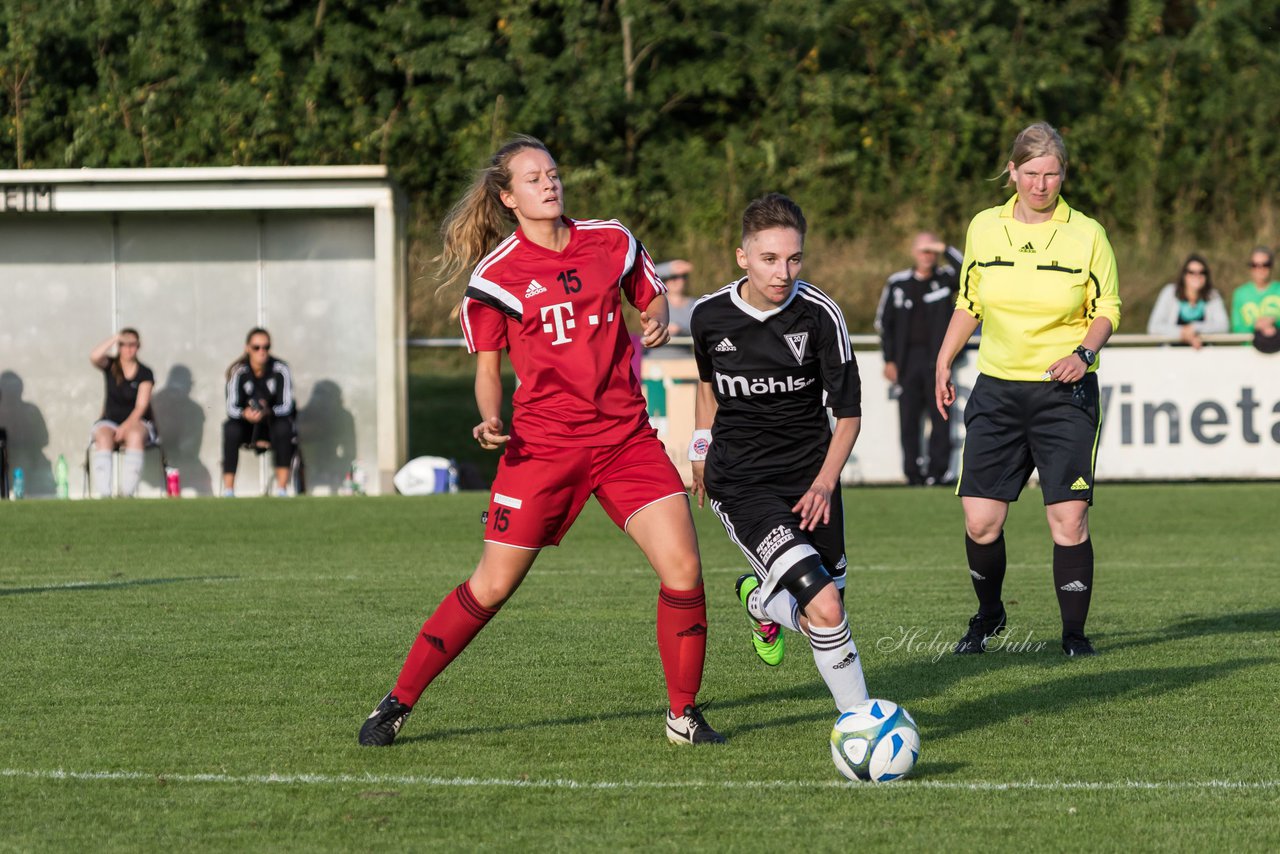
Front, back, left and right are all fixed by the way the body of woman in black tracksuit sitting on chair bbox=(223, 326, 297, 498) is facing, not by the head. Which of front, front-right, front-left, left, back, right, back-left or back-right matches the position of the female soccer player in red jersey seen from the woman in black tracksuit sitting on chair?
front

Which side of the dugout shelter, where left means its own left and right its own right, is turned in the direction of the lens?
front

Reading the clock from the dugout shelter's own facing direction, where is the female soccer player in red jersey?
The female soccer player in red jersey is roughly at 12 o'clock from the dugout shelter.

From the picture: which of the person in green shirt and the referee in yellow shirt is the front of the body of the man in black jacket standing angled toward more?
the referee in yellow shirt

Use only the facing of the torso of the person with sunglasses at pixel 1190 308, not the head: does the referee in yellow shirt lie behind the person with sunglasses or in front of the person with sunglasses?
in front

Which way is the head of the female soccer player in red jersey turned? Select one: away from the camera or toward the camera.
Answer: toward the camera

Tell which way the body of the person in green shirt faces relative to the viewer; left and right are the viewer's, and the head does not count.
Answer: facing the viewer

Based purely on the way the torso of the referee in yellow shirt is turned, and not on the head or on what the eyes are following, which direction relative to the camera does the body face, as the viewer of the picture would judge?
toward the camera

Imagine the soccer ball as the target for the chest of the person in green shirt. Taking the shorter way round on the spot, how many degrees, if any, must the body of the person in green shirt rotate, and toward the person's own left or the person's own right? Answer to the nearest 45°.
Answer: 0° — they already face it

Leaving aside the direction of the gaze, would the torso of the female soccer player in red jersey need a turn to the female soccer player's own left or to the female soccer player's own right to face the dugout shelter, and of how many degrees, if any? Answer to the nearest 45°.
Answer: approximately 180°

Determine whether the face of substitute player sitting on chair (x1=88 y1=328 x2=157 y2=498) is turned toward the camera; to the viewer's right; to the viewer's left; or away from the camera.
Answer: toward the camera

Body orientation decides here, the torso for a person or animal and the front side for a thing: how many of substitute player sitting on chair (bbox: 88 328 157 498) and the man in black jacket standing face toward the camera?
2

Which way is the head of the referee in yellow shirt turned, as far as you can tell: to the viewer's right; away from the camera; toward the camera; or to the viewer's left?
toward the camera

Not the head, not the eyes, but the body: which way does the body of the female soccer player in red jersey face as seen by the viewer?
toward the camera

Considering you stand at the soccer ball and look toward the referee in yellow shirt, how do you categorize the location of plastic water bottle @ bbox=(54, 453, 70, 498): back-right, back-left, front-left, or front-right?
front-left

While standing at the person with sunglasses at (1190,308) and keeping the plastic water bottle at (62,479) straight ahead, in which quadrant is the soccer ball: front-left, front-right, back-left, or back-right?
front-left

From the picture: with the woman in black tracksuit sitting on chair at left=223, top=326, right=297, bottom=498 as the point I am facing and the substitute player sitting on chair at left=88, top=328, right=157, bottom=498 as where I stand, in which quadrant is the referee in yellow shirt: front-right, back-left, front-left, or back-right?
front-right

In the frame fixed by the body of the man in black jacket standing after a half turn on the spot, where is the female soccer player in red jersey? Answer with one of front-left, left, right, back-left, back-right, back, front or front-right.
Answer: back

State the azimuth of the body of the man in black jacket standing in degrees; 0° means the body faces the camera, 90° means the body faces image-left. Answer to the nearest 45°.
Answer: approximately 0°

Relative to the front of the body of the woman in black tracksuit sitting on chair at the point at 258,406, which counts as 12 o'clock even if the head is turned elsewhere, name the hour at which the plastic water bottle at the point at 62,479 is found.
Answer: The plastic water bottle is roughly at 4 o'clock from the woman in black tracksuit sitting on chair.

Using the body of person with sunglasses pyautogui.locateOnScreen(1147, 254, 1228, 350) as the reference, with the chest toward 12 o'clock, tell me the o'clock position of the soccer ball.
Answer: The soccer ball is roughly at 12 o'clock from the person with sunglasses.

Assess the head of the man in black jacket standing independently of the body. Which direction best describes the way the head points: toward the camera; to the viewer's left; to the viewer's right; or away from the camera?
toward the camera
